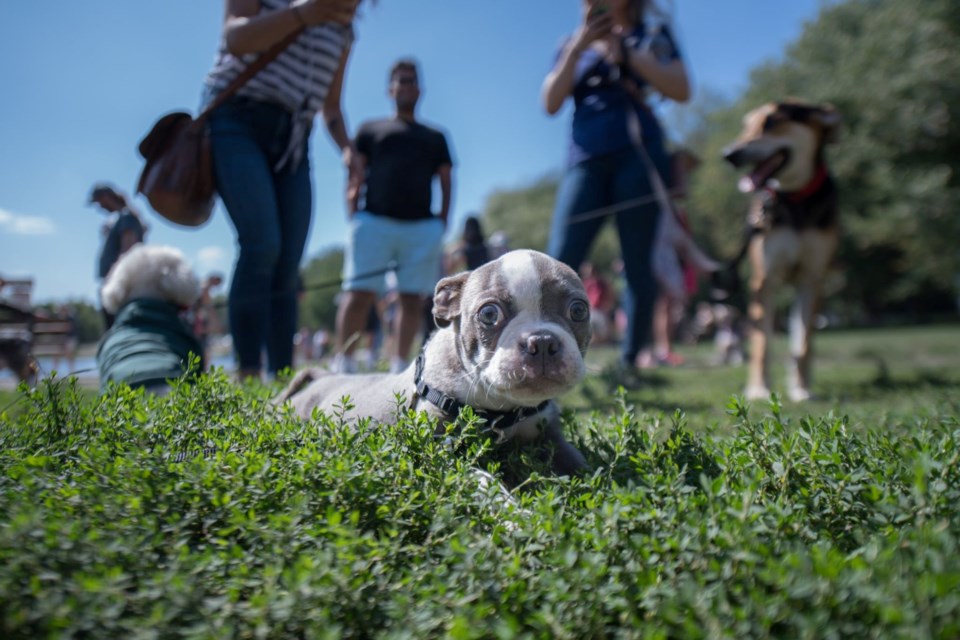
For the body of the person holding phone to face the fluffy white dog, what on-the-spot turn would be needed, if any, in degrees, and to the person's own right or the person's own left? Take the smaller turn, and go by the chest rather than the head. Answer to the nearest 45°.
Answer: approximately 45° to the person's own right

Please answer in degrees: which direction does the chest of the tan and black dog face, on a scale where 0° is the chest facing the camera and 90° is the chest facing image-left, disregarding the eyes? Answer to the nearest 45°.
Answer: approximately 0°

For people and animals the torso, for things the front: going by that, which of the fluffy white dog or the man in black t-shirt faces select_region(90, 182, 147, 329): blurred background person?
the fluffy white dog

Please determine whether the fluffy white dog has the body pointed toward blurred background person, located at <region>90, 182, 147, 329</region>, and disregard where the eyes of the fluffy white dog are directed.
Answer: yes

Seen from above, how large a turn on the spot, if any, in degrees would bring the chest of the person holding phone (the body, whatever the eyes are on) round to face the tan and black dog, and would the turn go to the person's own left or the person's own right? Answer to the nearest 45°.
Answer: approximately 45° to the person's own left
